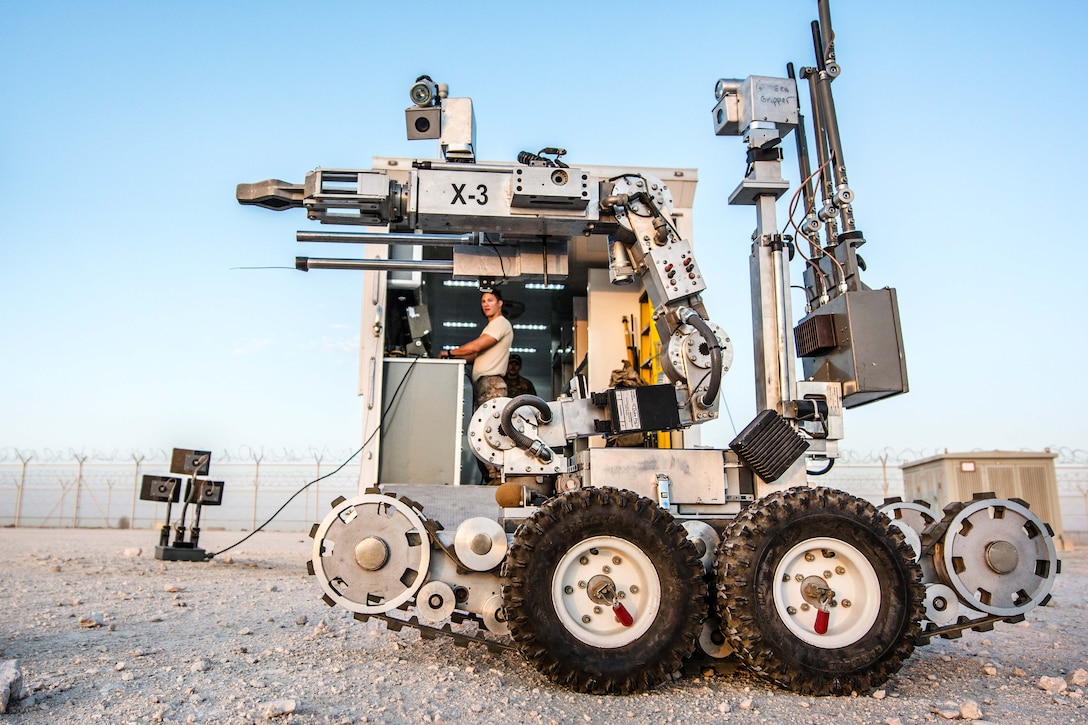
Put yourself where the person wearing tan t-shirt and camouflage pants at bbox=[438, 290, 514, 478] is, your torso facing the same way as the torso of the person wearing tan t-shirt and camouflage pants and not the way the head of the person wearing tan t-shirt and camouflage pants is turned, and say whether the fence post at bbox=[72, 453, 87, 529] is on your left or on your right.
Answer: on your right

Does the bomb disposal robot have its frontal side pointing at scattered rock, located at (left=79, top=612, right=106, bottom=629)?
yes

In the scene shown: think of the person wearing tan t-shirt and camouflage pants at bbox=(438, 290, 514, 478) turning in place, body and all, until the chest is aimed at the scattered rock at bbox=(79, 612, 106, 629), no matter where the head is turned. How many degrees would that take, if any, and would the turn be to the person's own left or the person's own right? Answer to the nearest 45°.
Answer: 0° — they already face it

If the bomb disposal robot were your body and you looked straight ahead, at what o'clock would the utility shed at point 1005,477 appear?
The utility shed is roughly at 4 o'clock from the bomb disposal robot.

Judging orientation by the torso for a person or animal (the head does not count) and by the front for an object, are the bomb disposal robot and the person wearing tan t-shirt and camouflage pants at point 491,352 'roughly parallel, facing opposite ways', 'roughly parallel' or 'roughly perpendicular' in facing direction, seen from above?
roughly parallel

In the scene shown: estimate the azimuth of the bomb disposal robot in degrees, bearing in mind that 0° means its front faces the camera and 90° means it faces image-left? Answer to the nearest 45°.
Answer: approximately 90°

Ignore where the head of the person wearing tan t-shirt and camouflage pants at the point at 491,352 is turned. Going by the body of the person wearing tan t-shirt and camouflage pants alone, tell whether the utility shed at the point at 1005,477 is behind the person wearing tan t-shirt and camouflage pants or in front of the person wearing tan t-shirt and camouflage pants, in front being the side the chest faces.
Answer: behind

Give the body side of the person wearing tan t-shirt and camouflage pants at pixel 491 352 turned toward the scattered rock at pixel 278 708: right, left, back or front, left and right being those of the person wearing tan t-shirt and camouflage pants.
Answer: left

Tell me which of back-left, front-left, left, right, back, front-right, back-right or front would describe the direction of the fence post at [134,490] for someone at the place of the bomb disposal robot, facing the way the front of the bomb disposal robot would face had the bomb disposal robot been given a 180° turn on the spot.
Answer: back-left

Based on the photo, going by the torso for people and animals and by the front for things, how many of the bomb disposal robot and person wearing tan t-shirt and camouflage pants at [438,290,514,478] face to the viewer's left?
2

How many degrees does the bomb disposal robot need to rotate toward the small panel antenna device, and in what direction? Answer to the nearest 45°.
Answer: approximately 45° to its right

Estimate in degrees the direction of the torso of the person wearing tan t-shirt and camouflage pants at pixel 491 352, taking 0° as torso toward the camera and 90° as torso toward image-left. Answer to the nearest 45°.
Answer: approximately 90°

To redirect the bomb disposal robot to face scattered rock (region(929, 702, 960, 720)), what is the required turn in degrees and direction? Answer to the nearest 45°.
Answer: approximately 135° to its left
